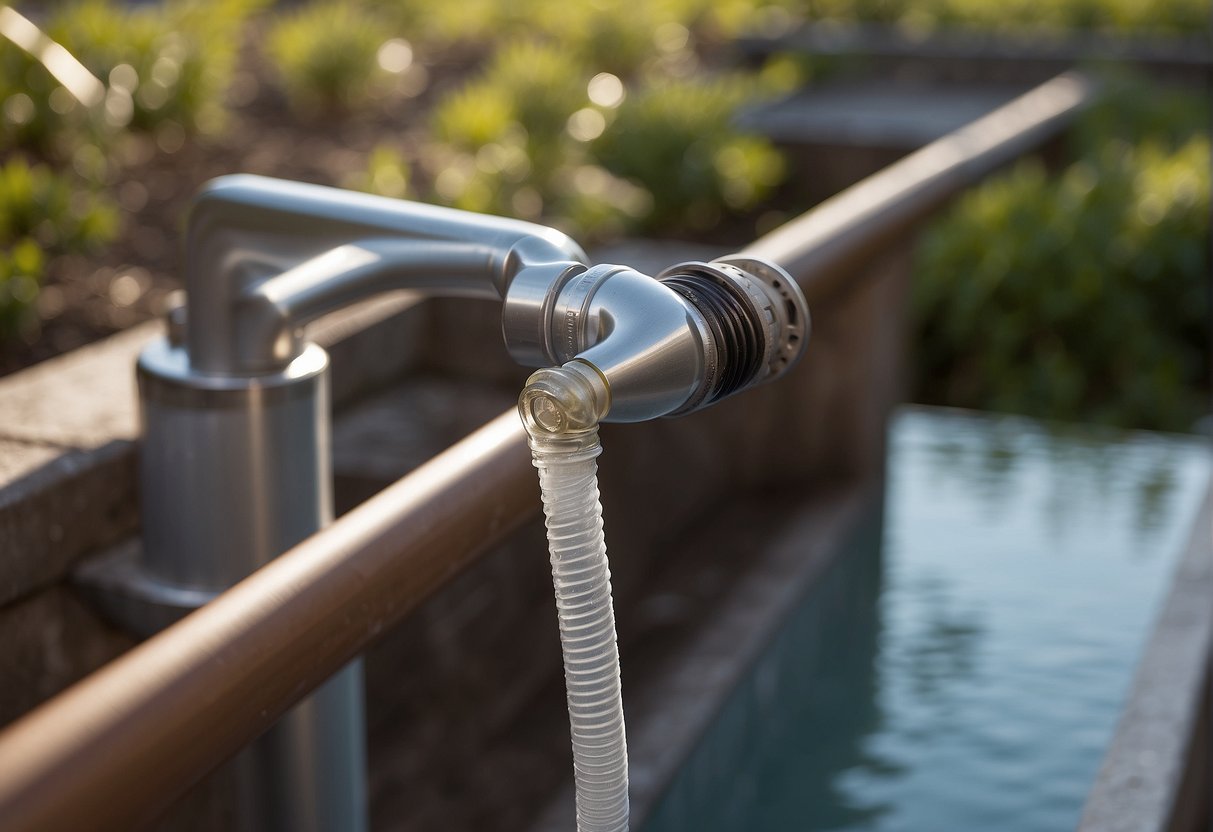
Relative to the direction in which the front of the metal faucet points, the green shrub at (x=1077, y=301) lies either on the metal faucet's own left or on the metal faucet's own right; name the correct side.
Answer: on the metal faucet's own left

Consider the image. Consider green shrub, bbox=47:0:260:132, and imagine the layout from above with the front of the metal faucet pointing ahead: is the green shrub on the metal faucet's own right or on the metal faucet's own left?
on the metal faucet's own left

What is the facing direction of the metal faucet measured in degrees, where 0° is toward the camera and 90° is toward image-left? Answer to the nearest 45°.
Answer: approximately 270°

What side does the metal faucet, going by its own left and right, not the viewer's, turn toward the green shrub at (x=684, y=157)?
left

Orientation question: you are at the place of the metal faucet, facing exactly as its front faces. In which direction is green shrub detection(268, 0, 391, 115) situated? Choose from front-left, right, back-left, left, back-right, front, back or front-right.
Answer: left

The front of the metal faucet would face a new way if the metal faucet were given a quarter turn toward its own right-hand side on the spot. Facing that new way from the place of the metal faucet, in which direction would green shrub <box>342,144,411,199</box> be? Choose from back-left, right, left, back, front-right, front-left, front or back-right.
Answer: back
